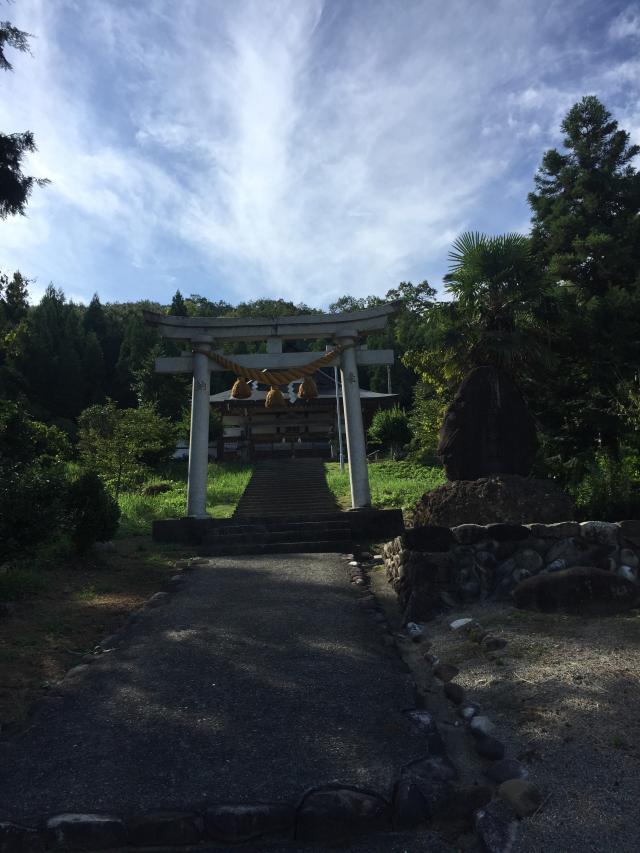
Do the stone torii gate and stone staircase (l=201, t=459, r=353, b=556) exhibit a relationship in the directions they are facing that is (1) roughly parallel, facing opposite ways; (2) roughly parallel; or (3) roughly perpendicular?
roughly parallel

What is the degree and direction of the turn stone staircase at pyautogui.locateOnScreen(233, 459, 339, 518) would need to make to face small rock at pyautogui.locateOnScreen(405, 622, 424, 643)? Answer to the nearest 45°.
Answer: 0° — it already faces it

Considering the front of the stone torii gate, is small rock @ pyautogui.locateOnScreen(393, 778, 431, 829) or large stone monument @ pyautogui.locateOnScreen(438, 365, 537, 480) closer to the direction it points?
the small rock

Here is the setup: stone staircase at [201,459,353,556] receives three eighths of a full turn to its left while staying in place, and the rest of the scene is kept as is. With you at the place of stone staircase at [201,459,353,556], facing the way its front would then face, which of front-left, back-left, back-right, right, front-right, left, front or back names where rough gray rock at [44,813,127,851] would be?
back-right

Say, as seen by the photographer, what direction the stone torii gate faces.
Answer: facing the viewer

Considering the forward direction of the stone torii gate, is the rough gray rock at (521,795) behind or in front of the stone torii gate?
in front

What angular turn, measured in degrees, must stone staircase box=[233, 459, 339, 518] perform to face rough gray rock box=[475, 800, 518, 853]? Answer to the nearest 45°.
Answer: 0° — it already faces it

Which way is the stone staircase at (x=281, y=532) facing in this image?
toward the camera

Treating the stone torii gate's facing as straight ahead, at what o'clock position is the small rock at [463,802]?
The small rock is roughly at 12 o'clock from the stone torii gate.
